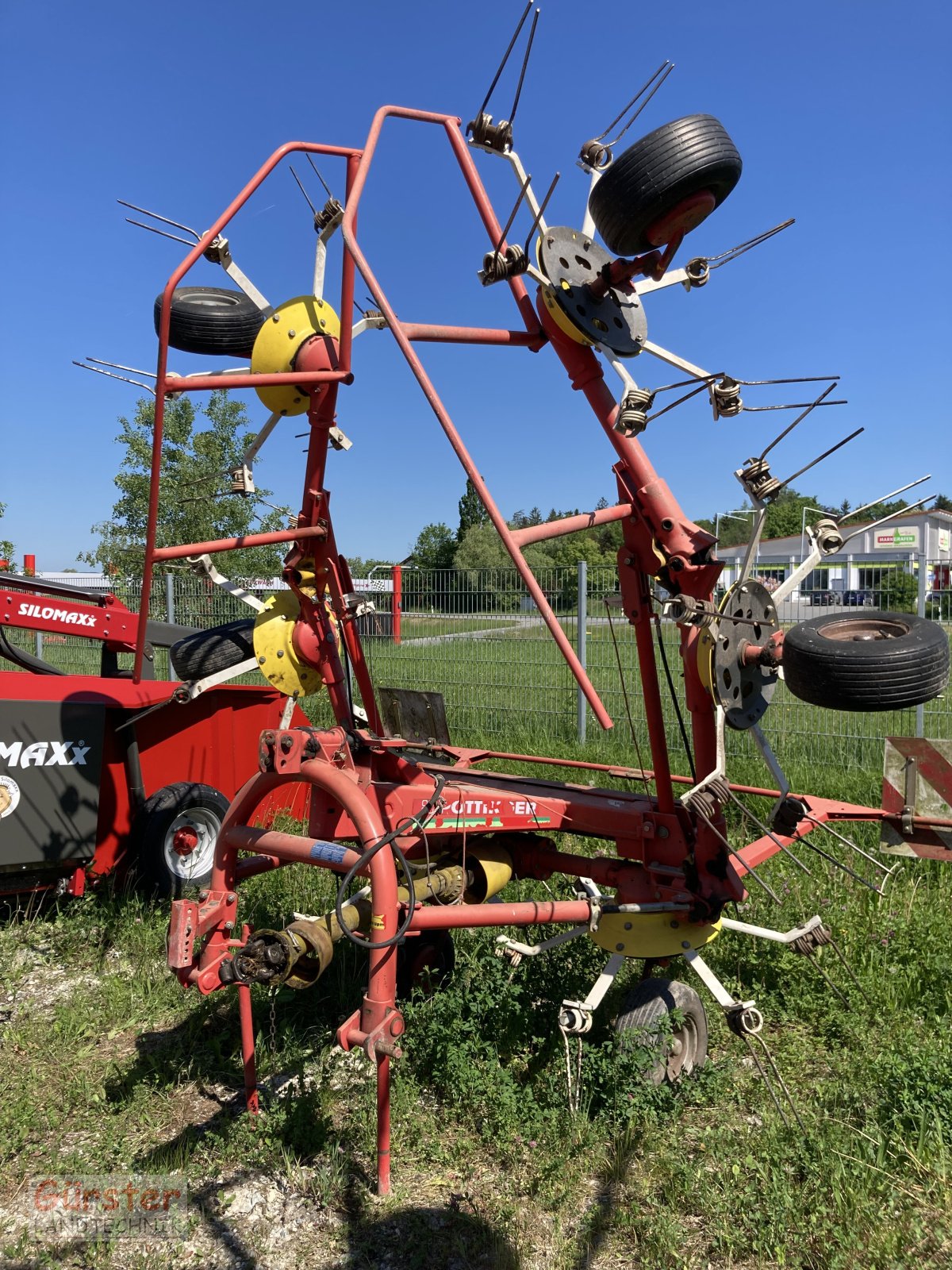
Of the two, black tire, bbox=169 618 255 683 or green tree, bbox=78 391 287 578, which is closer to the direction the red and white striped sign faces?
the black tire

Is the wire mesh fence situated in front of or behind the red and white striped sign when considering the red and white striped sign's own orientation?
behind

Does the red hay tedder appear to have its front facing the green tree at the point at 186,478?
no

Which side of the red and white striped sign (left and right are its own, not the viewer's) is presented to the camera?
front

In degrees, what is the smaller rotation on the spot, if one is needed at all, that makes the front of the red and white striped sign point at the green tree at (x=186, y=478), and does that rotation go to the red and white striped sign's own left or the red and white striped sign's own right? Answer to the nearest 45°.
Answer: approximately 135° to the red and white striped sign's own right

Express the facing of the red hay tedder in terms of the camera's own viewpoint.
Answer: facing the viewer and to the left of the viewer
